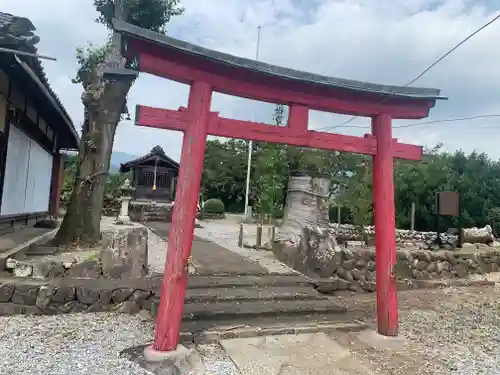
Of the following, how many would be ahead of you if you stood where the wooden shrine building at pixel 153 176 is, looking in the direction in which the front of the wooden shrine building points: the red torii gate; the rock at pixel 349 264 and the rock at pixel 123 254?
3

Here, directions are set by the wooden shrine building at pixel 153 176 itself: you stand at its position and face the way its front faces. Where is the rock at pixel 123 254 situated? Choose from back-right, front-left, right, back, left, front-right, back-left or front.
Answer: front

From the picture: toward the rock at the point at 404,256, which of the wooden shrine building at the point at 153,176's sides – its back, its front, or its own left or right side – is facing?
front

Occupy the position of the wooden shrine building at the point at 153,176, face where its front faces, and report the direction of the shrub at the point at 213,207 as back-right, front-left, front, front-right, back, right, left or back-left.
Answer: left

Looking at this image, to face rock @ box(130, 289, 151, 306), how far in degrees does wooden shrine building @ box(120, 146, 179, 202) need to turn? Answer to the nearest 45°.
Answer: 0° — it already faces it

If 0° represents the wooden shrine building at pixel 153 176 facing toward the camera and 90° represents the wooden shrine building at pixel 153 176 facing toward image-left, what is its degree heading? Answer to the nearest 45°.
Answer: approximately 0°

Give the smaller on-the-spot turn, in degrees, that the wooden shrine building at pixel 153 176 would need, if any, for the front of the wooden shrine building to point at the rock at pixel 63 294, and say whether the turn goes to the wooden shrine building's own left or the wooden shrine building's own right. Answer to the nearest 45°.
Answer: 0° — it already faces it

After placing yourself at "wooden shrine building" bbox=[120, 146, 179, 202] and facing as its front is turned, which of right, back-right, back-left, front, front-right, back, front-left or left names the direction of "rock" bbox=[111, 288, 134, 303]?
front

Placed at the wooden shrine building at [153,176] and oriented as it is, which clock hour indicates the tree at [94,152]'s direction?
The tree is roughly at 12 o'clock from the wooden shrine building.

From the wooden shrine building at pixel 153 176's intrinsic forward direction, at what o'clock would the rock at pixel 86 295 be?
The rock is roughly at 12 o'clock from the wooden shrine building.

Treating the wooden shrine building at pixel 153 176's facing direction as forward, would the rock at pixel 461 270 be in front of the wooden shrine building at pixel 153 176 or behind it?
in front

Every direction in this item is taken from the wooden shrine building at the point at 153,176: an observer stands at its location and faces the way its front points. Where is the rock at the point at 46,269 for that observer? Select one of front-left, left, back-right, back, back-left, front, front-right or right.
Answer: front

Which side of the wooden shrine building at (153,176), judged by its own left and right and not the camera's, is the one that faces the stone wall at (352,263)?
front

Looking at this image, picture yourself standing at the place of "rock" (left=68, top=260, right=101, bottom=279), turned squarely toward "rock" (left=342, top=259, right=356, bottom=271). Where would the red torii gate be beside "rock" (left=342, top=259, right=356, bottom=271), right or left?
right

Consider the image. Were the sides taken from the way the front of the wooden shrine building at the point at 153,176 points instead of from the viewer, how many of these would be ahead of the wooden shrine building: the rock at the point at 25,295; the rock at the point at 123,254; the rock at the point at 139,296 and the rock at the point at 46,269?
4

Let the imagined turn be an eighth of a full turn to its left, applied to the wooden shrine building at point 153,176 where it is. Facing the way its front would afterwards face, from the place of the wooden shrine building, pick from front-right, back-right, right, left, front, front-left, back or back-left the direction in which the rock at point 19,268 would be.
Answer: front-right

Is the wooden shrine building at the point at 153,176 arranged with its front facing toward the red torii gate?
yes
